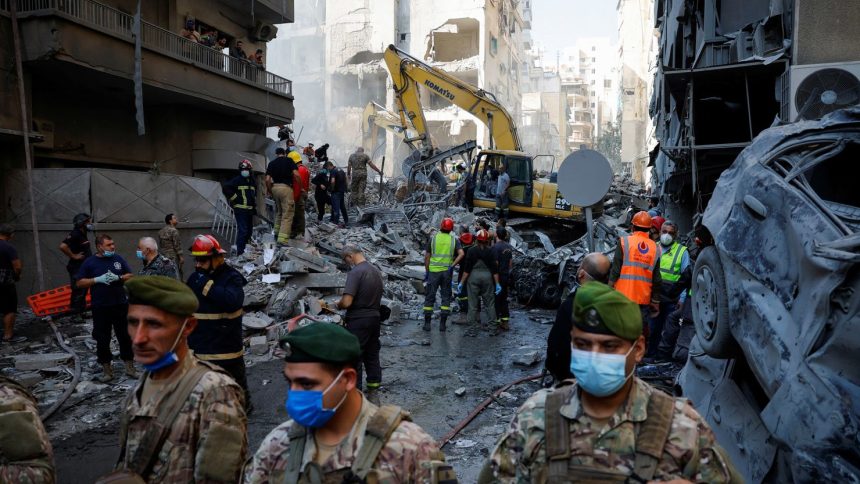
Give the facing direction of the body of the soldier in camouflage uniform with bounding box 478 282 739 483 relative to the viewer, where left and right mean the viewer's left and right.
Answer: facing the viewer

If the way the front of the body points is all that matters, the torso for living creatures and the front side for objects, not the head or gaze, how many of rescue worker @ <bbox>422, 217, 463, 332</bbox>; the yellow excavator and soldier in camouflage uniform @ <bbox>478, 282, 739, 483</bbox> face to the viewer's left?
1

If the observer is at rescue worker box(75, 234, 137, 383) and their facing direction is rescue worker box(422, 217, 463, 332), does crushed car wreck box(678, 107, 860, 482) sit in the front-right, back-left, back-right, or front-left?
front-right

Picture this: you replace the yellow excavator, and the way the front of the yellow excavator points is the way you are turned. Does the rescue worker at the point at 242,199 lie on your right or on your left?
on your left

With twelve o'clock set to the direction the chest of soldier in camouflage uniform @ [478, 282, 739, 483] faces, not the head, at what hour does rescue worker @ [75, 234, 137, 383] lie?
The rescue worker is roughly at 4 o'clock from the soldier in camouflage uniform.

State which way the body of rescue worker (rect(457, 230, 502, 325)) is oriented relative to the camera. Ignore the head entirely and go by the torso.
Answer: away from the camera

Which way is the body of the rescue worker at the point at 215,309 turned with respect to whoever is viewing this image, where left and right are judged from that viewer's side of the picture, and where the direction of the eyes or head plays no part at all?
facing the viewer and to the left of the viewer

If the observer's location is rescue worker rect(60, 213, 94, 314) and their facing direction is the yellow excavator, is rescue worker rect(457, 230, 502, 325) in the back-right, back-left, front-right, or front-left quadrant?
front-right

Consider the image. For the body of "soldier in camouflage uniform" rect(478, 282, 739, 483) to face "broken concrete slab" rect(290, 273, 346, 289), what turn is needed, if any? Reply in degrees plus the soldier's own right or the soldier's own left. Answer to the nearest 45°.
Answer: approximately 135° to the soldier's own right

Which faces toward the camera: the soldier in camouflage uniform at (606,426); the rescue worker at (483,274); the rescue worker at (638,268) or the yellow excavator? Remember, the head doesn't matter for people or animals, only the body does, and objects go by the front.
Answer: the soldier in camouflage uniform

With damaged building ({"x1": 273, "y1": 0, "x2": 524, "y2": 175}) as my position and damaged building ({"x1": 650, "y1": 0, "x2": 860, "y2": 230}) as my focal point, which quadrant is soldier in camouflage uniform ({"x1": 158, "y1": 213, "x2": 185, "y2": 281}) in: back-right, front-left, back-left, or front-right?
front-right

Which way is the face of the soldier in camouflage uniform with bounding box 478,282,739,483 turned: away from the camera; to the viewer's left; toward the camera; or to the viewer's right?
toward the camera

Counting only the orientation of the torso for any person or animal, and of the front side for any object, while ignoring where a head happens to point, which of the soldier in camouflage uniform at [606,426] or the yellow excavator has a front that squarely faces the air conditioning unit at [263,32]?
the yellow excavator

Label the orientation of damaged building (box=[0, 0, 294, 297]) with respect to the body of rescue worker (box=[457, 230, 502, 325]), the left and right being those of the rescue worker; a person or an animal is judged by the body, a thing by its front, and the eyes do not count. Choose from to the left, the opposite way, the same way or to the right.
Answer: to the right

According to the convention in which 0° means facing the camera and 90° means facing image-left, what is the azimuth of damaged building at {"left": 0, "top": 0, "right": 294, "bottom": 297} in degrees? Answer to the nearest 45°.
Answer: approximately 315°

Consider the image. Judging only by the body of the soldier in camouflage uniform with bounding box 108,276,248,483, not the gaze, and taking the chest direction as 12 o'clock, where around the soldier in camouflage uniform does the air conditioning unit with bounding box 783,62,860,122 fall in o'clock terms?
The air conditioning unit is roughly at 7 o'clock from the soldier in camouflage uniform.

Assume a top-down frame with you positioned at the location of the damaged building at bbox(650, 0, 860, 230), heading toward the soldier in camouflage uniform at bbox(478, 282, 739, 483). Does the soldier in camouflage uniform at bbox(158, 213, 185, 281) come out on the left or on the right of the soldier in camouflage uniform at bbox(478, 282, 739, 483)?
right

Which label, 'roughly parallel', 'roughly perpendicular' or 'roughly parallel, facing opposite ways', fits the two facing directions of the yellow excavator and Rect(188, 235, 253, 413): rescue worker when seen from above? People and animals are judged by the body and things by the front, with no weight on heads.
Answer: roughly perpendicular

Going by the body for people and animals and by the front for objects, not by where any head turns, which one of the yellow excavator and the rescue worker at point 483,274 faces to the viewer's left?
the yellow excavator

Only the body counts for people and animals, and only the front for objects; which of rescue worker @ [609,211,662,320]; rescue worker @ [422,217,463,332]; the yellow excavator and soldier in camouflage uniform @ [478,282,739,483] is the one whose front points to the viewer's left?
the yellow excavator

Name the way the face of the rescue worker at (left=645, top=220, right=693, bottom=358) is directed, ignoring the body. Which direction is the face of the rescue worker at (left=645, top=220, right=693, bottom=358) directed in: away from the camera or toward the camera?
toward the camera

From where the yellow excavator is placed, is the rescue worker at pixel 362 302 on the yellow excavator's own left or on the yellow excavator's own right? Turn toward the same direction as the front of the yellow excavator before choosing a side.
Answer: on the yellow excavator's own left
